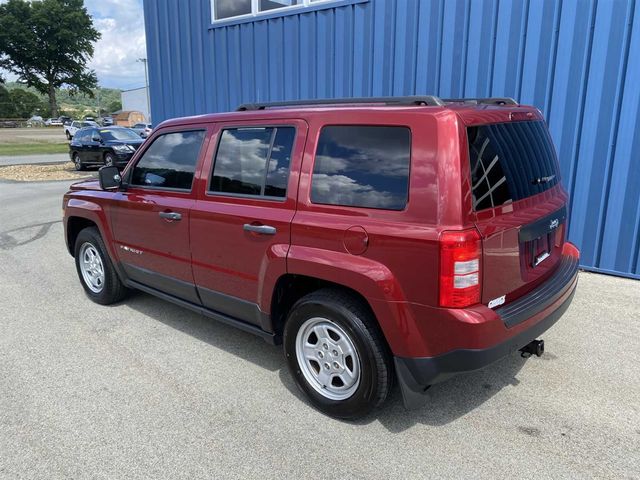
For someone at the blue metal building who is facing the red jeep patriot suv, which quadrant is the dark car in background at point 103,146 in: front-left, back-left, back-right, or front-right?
back-right

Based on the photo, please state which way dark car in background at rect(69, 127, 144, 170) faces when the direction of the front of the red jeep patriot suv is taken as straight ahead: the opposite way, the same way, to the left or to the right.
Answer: the opposite way

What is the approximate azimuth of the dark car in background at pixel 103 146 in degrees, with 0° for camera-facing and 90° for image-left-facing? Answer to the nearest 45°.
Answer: approximately 315°

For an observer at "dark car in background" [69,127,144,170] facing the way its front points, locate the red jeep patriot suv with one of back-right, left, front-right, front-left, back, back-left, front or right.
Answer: front-right

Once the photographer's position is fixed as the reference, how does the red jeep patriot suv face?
facing away from the viewer and to the left of the viewer

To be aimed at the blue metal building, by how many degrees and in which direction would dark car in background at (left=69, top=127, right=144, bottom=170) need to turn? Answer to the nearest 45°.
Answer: approximately 45° to its right

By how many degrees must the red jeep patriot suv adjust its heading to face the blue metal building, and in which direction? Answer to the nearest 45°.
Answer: approximately 90° to its right

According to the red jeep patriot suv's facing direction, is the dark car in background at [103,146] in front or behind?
in front
